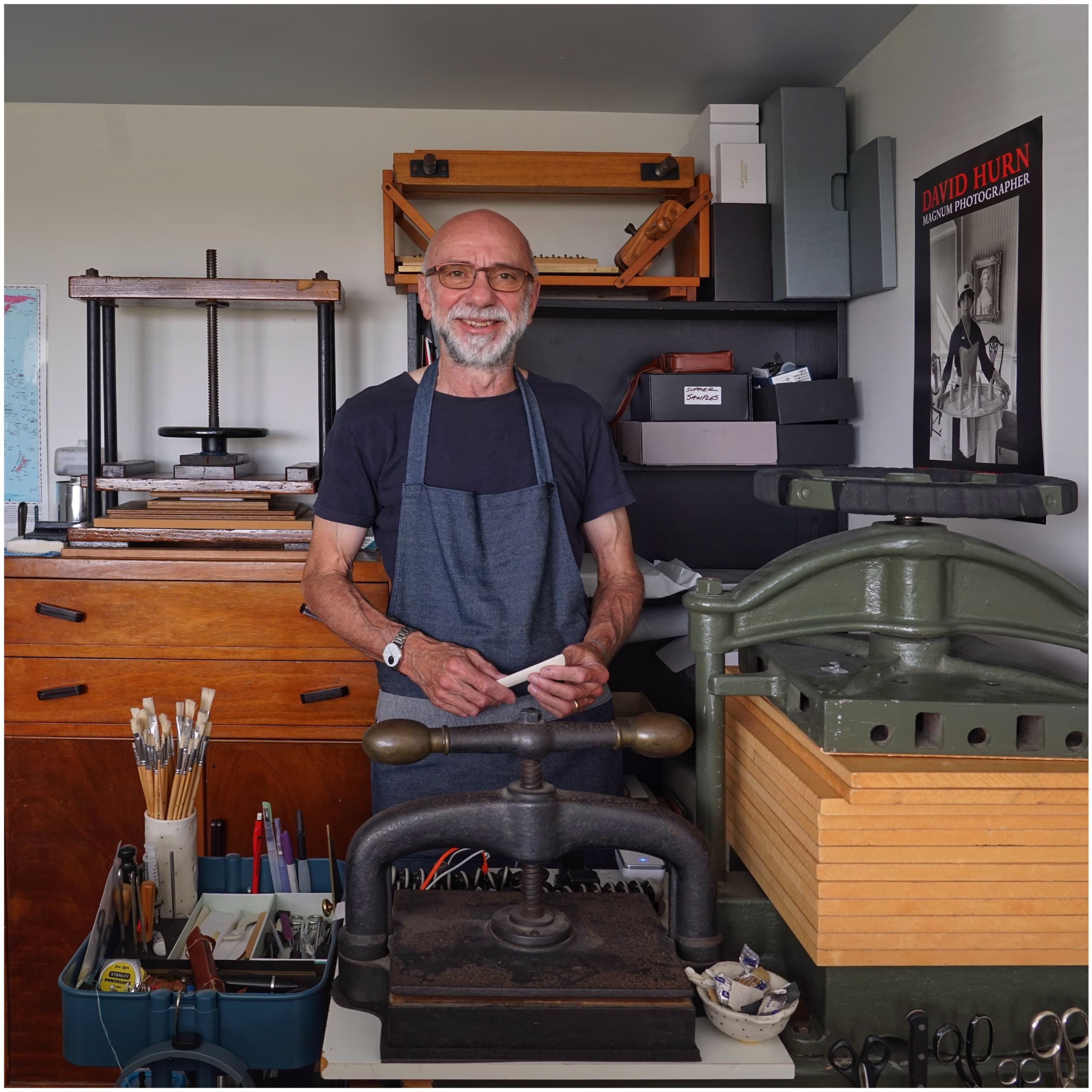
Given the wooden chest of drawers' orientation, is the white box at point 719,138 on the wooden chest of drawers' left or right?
on its left

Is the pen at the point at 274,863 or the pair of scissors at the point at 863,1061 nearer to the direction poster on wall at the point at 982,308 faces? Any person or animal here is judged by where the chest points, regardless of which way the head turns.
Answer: the pen

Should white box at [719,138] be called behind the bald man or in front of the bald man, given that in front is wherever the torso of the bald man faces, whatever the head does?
behind

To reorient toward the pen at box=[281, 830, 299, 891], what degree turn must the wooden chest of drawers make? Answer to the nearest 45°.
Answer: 0° — it already faces it

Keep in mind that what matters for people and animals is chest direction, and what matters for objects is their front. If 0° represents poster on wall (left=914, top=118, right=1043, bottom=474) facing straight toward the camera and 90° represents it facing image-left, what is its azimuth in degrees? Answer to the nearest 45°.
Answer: approximately 45°

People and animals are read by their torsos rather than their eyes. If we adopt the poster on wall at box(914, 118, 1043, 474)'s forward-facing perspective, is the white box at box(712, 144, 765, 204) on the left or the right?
on its right

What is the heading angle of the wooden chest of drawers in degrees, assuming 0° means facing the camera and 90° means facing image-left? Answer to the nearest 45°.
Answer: approximately 0°

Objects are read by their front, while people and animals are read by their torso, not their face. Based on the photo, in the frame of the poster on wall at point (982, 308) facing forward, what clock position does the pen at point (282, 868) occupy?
The pen is roughly at 12 o'clock from the poster on wall.

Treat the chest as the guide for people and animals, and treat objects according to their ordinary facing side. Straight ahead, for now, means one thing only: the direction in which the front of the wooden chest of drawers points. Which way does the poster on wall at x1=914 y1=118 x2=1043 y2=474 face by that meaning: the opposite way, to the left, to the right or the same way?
to the right
